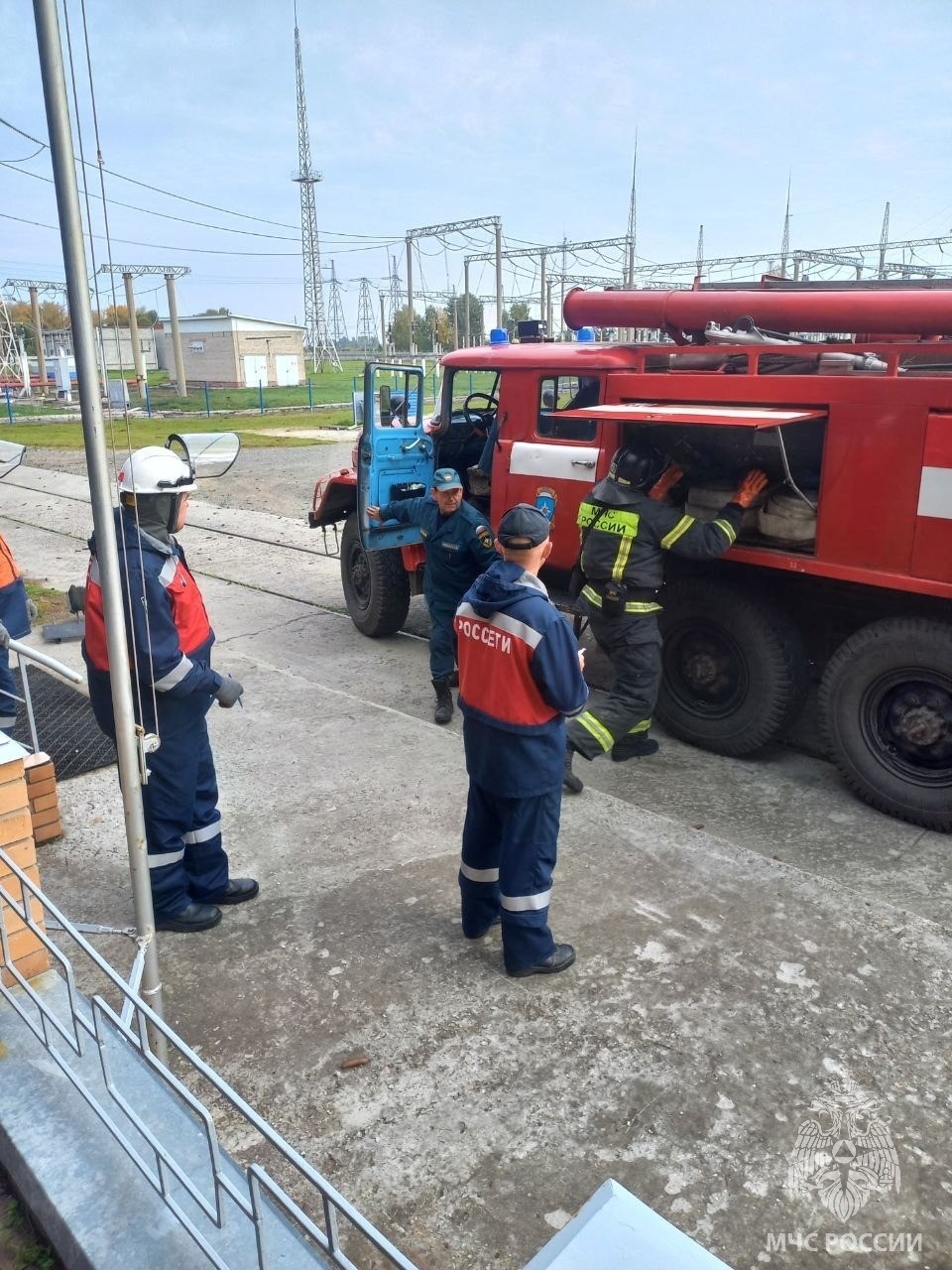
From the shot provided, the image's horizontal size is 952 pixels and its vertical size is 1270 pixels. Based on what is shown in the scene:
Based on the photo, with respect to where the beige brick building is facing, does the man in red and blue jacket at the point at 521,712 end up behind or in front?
in front

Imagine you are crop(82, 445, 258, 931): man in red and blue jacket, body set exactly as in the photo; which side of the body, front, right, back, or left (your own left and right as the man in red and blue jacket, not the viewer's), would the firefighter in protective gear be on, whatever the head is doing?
front

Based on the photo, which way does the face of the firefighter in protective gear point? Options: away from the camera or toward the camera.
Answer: away from the camera

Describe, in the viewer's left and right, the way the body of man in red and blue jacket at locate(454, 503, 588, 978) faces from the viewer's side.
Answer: facing away from the viewer and to the right of the viewer

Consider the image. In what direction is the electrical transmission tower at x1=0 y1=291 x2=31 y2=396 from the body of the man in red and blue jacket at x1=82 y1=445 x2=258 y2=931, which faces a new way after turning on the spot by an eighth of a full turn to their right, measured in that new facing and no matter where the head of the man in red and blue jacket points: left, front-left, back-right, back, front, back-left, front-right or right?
back-left

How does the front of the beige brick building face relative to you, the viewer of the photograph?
facing the viewer and to the right of the viewer

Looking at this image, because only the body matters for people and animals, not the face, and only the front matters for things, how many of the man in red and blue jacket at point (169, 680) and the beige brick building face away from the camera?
0

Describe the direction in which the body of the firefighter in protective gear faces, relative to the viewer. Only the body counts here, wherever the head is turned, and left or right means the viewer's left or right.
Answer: facing away from the viewer and to the right of the viewer

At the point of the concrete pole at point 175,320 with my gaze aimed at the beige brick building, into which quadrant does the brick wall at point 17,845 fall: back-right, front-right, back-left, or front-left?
back-right

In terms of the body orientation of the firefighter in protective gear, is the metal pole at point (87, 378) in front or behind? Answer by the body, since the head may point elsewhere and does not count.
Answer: behind

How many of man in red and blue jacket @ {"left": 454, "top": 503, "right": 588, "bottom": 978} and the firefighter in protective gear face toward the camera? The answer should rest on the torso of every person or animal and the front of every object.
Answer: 0

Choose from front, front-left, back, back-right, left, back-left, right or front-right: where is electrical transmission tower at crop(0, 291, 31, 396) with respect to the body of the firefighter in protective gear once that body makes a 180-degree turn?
right

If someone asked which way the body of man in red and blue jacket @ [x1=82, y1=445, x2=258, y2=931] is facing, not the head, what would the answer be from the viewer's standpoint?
to the viewer's right

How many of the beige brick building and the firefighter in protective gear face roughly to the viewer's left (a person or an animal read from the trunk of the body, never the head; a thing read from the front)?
0

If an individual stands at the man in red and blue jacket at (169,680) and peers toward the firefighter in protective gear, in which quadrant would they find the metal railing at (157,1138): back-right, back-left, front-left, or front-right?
back-right

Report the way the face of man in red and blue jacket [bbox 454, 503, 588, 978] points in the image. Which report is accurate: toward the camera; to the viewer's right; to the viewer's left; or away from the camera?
away from the camera
